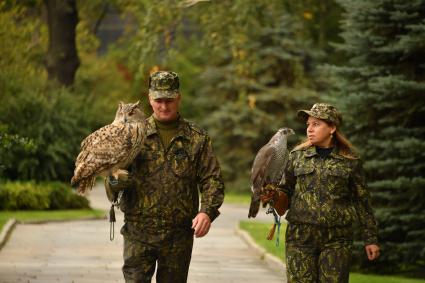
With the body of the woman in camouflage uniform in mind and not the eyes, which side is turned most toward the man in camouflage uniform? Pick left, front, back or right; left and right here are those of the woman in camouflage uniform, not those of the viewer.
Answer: right

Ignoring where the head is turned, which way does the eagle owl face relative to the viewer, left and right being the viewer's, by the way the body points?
facing to the right of the viewer

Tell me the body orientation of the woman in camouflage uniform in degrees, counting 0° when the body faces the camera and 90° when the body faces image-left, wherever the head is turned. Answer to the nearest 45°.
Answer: approximately 0°

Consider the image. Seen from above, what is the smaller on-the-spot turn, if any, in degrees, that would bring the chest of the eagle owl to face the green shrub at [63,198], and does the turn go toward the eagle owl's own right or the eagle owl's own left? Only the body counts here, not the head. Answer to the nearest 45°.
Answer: approximately 90° to the eagle owl's own left

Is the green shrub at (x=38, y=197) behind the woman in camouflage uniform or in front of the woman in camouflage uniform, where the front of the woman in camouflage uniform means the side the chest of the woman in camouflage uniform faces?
behind
